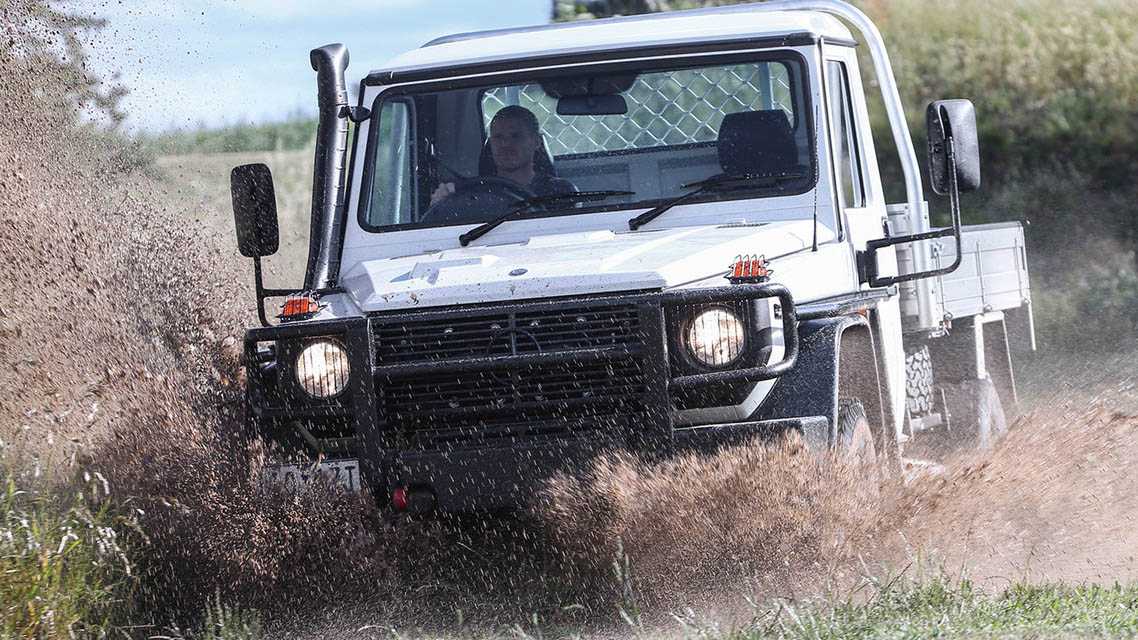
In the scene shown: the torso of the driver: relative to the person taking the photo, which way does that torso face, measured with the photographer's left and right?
facing the viewer and to the left of the viewer
